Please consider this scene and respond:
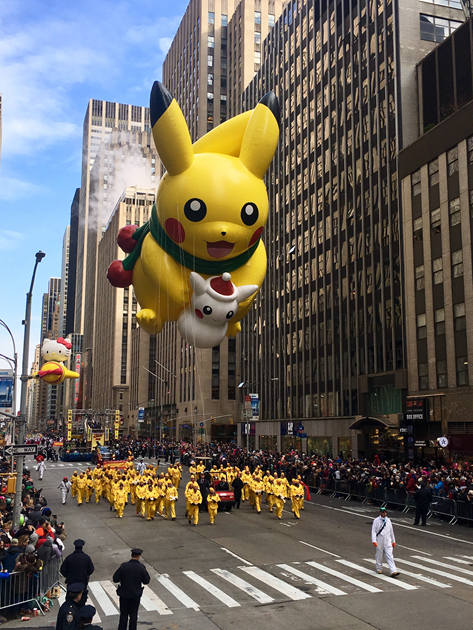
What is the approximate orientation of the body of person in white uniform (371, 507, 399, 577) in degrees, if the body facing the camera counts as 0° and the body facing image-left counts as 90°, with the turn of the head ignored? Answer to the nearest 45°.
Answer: approximately 0°

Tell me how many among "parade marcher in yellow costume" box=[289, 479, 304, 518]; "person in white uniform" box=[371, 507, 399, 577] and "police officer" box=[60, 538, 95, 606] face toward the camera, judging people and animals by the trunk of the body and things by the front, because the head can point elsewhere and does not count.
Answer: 2

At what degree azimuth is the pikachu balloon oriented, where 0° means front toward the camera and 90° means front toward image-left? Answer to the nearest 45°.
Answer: approximately 315°

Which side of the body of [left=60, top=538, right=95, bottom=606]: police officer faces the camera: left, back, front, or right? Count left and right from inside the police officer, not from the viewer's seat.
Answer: back

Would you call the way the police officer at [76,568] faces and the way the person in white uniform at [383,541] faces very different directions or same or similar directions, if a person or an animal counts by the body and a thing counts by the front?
very different directions

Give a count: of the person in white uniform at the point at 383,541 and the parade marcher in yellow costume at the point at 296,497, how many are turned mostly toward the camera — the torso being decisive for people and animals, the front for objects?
2

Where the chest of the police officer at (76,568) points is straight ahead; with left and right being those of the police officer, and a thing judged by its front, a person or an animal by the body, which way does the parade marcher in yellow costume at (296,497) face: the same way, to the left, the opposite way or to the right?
the opposite way

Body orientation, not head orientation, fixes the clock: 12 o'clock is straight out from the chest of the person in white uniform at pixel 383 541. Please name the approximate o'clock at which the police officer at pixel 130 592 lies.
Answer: The police officer is roughly at 1 o'clock from the person in white uniform.

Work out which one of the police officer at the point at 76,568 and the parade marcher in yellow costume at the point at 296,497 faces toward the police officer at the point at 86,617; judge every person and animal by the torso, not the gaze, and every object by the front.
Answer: the parade marcher in yellow costume
